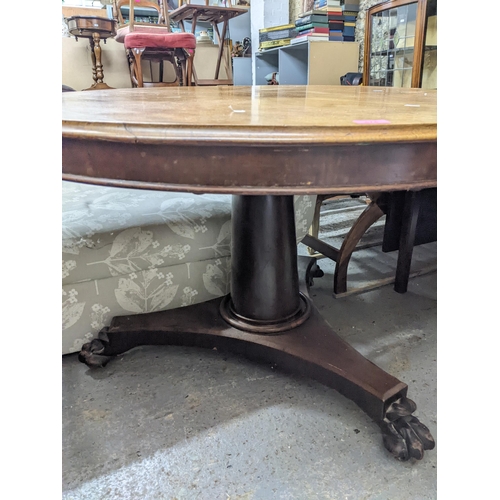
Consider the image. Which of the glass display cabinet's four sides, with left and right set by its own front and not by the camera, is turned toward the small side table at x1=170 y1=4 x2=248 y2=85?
right

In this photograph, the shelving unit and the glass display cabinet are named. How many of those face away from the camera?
0

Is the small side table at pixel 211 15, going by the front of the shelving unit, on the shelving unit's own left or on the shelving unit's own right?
on the shelving unit's own right

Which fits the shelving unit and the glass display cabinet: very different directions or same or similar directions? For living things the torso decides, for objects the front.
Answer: same or similar directions

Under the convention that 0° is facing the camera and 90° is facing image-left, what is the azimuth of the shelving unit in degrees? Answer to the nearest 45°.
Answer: approximately 45°

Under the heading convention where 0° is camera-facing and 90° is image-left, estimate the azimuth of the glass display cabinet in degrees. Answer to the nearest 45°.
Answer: approximately 45°
